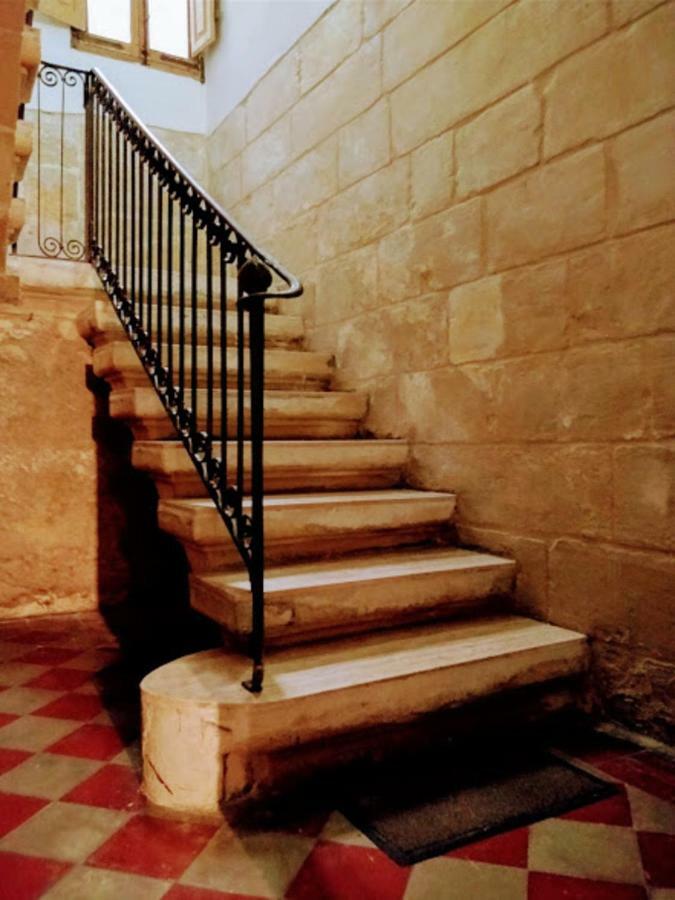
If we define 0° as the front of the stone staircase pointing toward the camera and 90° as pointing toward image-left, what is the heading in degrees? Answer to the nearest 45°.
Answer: approximately 315°

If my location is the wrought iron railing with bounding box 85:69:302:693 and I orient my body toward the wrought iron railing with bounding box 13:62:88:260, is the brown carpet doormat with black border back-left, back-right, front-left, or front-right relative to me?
back-right

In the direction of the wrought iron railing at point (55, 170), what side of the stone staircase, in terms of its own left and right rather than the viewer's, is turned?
back

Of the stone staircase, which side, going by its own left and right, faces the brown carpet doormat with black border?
front
